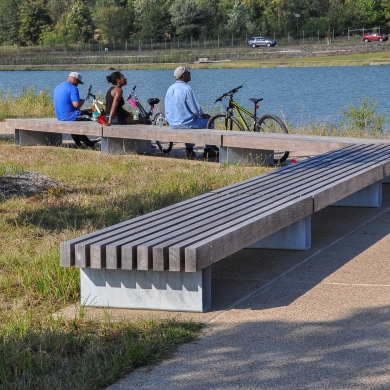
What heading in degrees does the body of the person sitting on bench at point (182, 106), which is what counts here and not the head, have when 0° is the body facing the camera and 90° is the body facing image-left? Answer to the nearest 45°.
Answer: approximately 225°

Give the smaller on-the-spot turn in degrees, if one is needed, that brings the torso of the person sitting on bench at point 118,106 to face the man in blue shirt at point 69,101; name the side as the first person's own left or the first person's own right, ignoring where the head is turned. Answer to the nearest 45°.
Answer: approximately 135° to the first person's own left

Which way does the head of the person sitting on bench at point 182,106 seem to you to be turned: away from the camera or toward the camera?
away from the camera

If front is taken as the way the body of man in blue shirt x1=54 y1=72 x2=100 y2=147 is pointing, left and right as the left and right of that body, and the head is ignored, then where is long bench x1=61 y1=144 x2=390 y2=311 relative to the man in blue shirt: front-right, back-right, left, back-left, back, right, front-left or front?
back-right

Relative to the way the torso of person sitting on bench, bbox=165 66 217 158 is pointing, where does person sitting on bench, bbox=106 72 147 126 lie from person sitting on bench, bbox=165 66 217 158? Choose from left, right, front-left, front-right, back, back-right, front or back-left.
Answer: left

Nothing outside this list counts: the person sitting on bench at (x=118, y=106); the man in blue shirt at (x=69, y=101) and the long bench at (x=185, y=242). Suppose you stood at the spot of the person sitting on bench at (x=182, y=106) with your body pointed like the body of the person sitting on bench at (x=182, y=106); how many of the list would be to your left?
2
